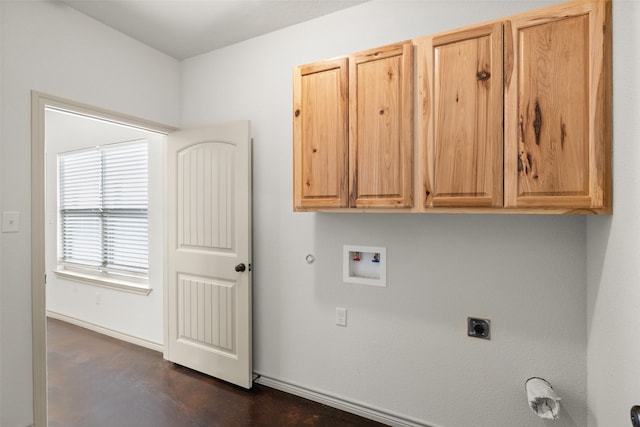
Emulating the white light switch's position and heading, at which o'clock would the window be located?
The window is roughly at 7 o'clock from the white light switch.

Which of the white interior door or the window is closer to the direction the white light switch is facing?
the white interior door

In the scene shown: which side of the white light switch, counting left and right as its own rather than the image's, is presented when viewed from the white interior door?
left
